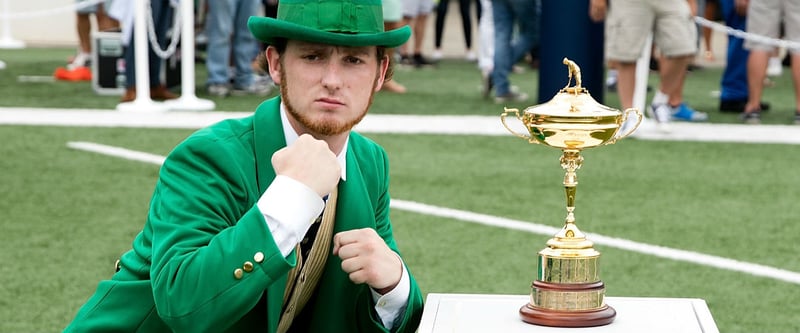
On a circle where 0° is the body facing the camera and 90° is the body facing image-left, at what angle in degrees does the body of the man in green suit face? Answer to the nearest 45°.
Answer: approximately 315°

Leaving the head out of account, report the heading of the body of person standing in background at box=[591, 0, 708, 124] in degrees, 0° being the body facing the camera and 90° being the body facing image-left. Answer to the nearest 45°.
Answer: approximately 315°

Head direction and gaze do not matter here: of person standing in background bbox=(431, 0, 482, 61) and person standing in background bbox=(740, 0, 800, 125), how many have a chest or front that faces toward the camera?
2

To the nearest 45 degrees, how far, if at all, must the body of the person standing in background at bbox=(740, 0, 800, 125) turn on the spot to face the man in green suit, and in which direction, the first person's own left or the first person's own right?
0° — they already face them

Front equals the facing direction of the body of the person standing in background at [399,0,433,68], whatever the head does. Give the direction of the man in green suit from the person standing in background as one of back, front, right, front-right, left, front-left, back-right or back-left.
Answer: front-right

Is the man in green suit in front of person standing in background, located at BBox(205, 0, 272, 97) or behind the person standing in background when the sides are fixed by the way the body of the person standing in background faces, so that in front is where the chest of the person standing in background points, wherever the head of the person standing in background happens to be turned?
in front

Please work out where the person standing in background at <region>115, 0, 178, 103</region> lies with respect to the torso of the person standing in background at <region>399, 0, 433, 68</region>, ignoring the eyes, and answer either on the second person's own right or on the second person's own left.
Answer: on the second person's own right

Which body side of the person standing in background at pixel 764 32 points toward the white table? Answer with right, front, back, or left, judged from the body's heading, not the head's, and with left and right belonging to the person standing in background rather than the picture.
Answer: front

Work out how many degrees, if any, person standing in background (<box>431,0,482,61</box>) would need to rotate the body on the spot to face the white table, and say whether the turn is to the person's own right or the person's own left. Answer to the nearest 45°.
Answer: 0° — they already face it

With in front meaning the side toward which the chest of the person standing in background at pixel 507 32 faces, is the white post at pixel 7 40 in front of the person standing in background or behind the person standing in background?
behind

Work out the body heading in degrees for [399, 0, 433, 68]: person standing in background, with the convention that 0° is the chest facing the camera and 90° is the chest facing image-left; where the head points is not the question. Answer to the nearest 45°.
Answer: approximately 315°

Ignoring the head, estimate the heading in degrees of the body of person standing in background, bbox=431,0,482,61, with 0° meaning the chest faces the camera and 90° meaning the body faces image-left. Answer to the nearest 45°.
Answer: approximately 0°

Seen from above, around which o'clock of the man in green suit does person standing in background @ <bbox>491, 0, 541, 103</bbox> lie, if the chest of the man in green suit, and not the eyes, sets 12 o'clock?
The person standing in background is roughly at 8 o'clock from the man in green suit.

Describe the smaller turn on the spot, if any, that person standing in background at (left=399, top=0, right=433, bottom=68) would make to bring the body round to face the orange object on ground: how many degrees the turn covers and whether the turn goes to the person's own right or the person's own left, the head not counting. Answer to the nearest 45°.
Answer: approximately 90° to the person's own right
